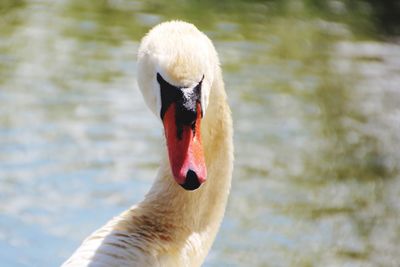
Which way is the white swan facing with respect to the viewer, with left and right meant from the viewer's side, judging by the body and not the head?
facing the viewer and to the right of the viewer
